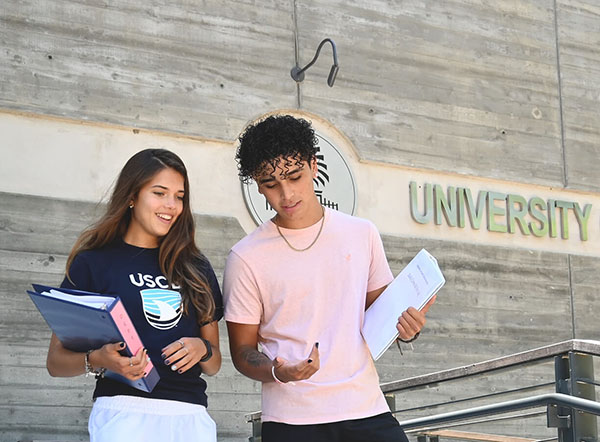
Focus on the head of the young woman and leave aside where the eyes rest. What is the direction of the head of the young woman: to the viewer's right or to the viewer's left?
to the viewer's right

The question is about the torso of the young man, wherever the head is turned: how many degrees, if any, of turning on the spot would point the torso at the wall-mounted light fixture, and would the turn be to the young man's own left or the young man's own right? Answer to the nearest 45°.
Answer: approximately 180°

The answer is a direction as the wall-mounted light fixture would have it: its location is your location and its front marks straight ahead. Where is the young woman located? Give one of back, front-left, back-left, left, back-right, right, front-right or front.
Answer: front-right

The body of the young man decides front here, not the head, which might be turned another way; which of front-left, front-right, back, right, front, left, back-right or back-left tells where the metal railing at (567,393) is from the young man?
back-left

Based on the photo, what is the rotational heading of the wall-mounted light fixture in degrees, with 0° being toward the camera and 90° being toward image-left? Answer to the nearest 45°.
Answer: approximately 315°
